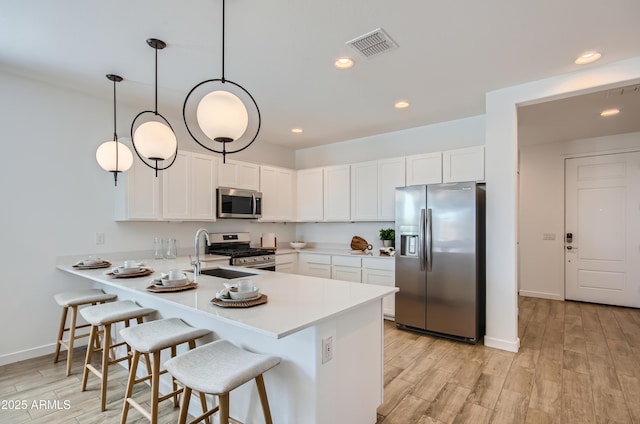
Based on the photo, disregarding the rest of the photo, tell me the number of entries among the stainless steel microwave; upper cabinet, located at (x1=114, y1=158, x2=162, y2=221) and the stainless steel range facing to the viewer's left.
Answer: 0

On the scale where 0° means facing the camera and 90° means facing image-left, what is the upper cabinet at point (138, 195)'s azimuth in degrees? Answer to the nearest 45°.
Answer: approximately 315°

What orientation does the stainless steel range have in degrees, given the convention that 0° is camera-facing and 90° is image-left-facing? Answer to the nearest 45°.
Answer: approximately 315°

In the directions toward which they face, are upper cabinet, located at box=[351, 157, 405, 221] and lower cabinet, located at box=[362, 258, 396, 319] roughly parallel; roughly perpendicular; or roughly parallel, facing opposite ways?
roughly parallel

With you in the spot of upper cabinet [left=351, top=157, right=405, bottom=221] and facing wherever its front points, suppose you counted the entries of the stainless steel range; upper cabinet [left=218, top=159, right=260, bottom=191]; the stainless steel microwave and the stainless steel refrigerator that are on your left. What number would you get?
1

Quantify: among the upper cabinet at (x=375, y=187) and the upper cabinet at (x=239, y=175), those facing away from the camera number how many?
0

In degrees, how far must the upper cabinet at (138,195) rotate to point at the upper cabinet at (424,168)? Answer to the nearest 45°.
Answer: approximately 45° to its left

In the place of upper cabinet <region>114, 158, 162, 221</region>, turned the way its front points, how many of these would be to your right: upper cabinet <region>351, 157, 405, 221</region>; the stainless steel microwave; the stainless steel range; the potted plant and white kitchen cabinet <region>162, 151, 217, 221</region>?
0

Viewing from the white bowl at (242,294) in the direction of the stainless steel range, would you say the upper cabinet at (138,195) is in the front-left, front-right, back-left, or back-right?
front-left

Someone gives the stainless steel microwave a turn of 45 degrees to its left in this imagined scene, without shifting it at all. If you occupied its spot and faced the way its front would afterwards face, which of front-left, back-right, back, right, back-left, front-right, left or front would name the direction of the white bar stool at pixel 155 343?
right

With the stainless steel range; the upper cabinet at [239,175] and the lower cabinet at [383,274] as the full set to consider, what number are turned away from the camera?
0

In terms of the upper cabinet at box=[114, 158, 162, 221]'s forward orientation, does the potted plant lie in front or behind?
in front

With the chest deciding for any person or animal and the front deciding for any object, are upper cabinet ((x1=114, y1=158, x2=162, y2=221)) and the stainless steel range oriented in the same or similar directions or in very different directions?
same or similar directions

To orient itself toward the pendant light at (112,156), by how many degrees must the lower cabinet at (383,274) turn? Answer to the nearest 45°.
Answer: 0° — it already faces it

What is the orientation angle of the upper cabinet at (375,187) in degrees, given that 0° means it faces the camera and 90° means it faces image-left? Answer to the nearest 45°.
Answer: approximately 45°

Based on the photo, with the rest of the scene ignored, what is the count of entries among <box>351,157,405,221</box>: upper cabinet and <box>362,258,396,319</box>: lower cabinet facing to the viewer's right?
0
